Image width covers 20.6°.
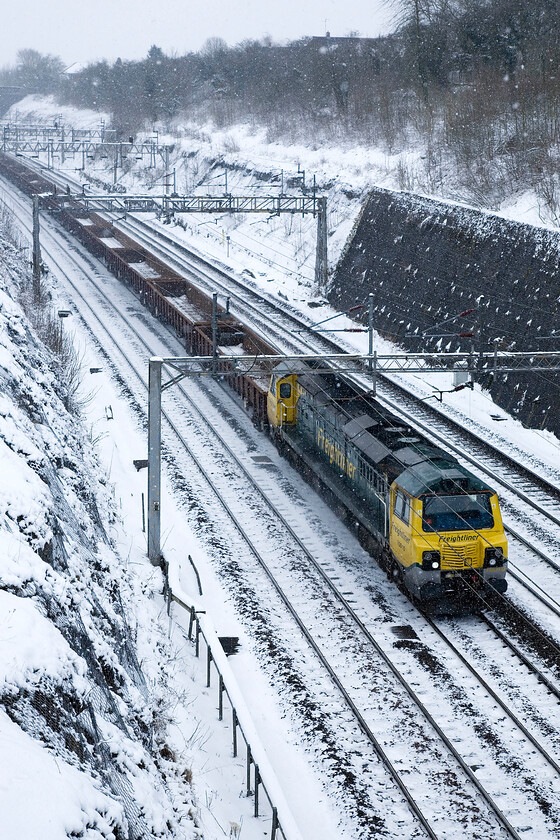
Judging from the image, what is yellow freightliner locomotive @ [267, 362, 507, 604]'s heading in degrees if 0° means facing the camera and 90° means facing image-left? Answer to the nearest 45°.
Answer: approximately 315°

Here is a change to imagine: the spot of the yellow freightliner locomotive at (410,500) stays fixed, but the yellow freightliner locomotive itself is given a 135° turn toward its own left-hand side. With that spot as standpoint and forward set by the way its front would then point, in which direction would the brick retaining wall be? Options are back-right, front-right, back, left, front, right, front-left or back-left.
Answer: front

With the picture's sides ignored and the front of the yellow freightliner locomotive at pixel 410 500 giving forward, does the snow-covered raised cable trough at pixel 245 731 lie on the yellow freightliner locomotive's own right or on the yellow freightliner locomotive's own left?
on the yellow freightliner locomotive's own right

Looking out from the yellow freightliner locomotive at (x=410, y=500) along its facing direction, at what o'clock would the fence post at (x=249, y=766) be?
The fence post is roughly at 2 o'clock from the yellow freightliner locomotive.

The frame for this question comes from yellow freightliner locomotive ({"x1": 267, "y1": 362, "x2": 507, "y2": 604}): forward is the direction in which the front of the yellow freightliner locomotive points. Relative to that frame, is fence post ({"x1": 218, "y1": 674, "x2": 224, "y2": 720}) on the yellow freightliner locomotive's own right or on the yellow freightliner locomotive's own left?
on the yellow freightliner locomotive's own right
